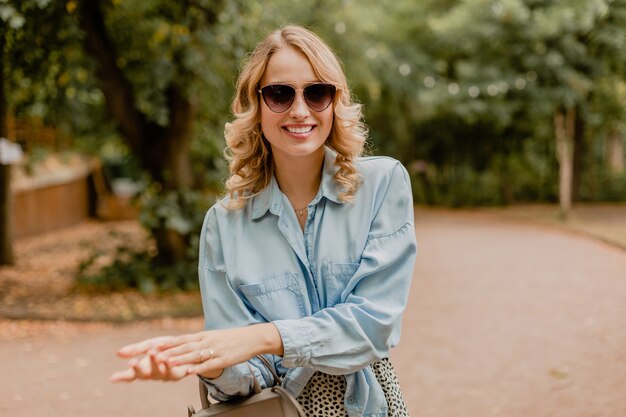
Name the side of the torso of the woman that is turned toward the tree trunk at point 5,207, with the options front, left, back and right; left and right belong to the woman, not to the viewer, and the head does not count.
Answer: back

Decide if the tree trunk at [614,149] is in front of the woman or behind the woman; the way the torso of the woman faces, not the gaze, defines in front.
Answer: behind

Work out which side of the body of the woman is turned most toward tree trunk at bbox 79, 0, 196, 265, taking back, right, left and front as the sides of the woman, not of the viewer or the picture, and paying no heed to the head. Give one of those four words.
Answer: back

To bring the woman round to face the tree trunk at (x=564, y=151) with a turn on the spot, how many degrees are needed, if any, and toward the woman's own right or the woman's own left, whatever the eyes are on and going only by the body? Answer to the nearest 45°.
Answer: approximately 135° to the woman's own left

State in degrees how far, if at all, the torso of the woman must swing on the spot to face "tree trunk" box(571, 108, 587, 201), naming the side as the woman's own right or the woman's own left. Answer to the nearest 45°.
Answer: approximately 135° to the woman's own left

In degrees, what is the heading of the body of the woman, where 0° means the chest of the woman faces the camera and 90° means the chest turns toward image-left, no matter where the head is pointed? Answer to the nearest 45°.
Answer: approximately 0°
